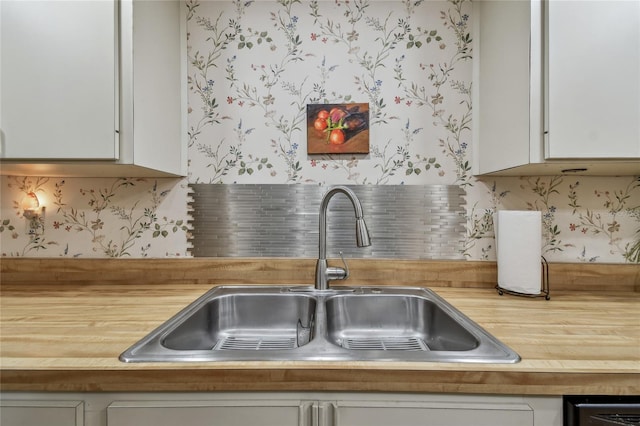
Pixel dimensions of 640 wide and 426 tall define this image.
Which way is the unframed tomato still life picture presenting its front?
toward the camera

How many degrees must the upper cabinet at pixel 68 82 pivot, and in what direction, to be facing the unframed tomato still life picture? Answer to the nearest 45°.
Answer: approximately 90° to its left

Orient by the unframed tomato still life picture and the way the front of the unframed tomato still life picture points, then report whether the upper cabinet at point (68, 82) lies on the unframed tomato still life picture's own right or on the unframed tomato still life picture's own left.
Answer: on the unframed tomato still life picture's own right

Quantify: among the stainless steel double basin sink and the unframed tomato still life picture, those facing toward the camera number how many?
2

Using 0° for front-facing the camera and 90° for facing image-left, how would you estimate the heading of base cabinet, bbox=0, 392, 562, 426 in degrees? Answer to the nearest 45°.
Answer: approximately 0°

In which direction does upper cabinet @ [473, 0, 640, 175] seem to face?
toward the camera

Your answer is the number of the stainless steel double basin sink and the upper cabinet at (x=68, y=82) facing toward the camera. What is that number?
2

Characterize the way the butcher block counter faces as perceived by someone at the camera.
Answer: facing the viewer

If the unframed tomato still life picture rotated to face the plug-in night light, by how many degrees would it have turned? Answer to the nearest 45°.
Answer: approximately 90° to its right
